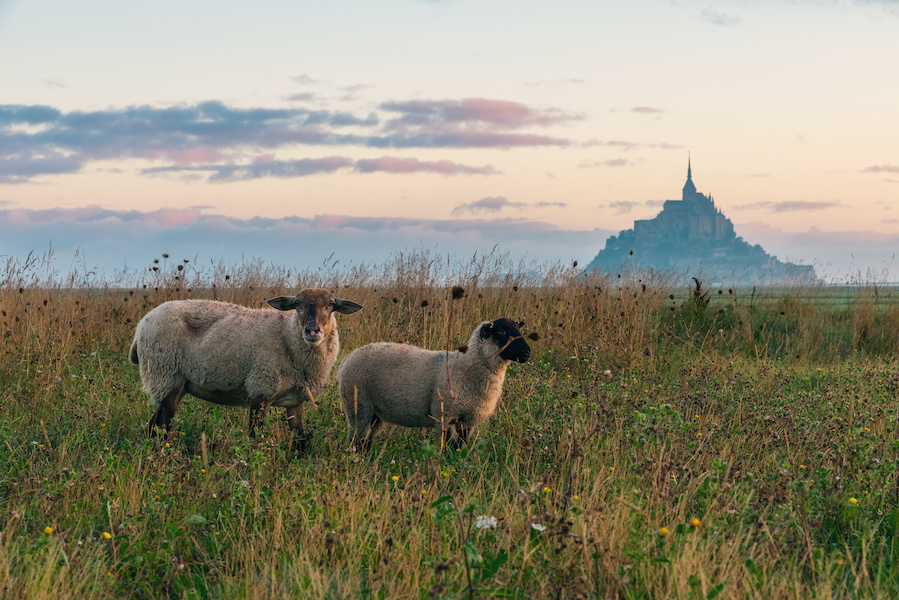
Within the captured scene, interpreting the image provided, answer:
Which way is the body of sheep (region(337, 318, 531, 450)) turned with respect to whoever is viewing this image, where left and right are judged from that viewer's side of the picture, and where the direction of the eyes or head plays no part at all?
facing to the right of the viewer

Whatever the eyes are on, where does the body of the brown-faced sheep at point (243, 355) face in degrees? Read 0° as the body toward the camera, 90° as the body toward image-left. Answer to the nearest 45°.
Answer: approximately 270°

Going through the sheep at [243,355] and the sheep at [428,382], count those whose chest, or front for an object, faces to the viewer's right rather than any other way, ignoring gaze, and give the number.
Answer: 2
